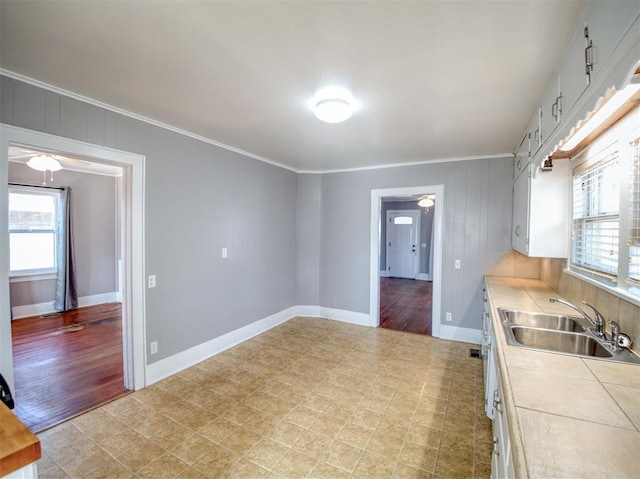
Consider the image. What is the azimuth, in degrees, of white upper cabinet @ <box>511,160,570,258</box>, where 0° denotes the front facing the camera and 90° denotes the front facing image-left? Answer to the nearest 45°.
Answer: approximately 90°

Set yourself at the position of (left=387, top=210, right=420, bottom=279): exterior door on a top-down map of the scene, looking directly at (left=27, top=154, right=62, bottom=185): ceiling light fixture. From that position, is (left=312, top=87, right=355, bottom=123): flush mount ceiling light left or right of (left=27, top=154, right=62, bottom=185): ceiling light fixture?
left

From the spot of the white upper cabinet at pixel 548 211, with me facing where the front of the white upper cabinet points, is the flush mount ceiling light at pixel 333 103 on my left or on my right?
on my left

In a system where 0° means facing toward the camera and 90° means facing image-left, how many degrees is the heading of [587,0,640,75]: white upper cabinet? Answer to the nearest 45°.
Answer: approximately 90°

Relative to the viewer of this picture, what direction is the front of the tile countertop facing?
facing to the left of the viewer

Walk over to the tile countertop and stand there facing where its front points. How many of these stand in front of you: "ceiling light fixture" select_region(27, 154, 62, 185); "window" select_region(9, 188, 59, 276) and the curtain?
3

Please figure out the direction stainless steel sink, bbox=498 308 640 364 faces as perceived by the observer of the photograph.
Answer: facing to the left of the viewer
